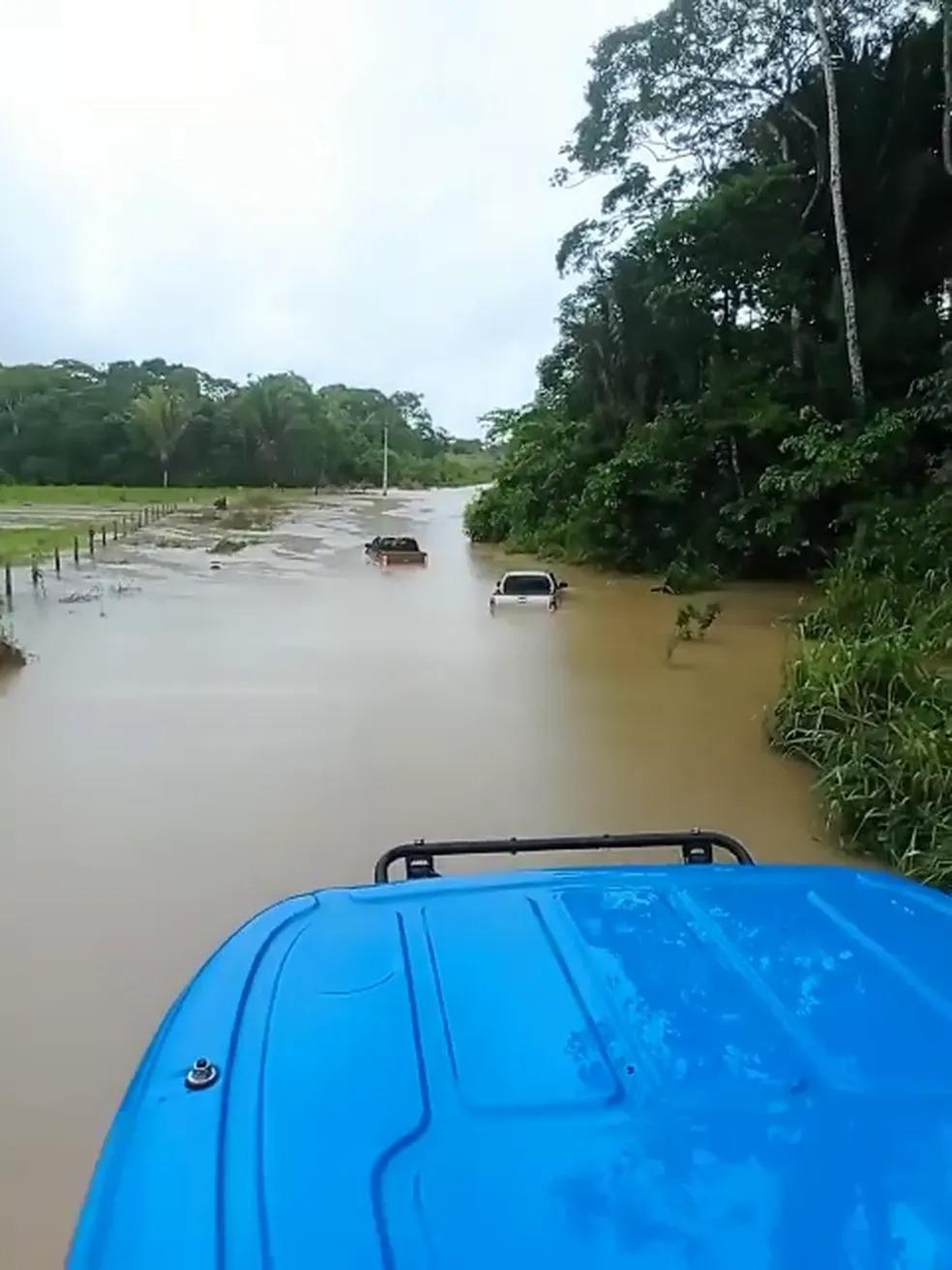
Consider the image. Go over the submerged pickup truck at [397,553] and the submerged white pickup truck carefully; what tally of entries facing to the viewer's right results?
0

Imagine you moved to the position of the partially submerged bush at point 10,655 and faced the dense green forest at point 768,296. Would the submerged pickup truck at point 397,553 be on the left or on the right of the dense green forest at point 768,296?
left

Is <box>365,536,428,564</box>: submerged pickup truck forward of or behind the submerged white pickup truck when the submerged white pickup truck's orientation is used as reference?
forward

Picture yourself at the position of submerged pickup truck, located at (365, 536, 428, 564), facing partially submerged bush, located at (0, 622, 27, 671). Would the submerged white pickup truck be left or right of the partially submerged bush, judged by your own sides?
left

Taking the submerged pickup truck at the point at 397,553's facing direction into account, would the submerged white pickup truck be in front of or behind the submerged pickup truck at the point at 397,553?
behind

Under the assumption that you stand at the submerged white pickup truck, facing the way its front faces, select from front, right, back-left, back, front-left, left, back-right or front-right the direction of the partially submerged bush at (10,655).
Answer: back-left

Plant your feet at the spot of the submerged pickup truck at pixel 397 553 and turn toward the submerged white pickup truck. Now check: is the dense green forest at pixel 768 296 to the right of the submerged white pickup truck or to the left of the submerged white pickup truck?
left

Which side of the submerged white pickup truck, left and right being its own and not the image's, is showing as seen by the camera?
back

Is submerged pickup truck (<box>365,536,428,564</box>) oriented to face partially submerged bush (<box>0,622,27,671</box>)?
no
